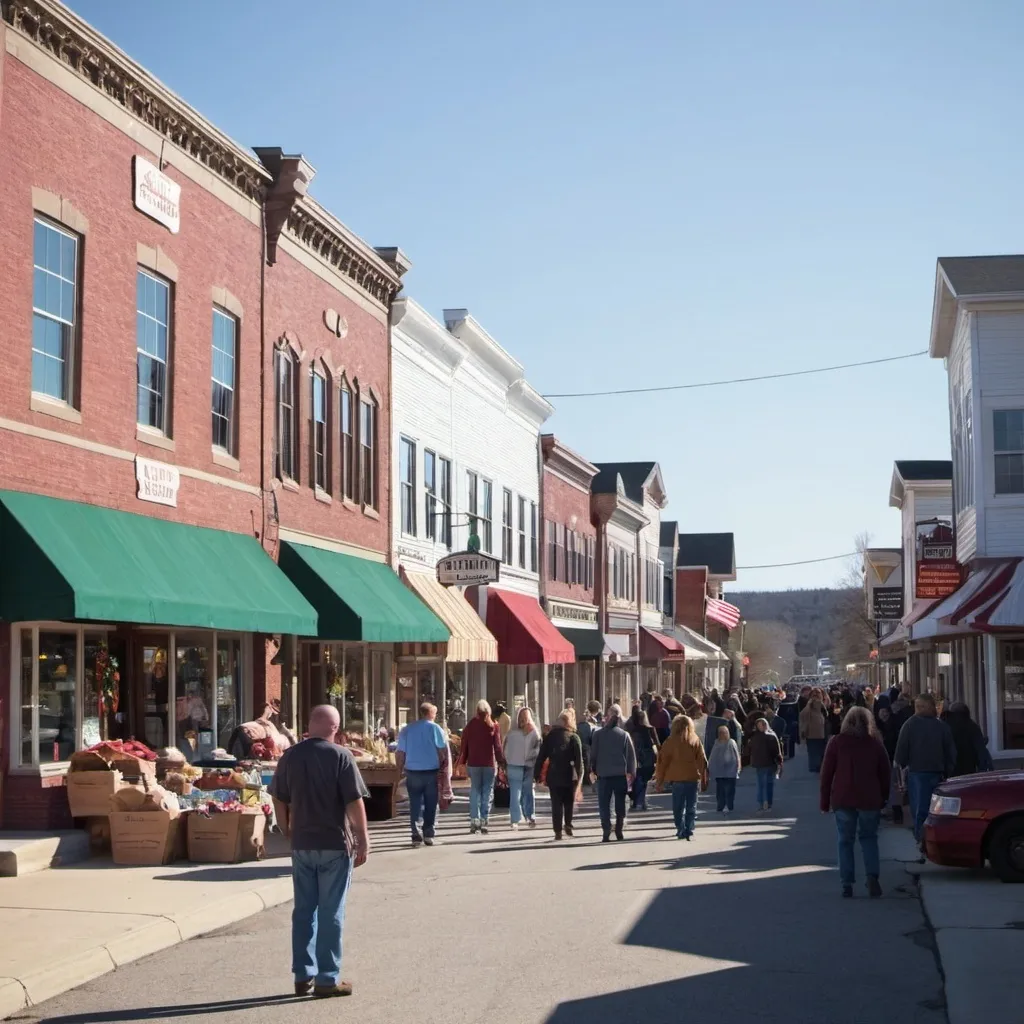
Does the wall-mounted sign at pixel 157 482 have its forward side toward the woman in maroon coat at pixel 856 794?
yes

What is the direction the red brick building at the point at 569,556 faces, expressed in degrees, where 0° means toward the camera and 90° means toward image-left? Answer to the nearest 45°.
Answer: approximately 315°

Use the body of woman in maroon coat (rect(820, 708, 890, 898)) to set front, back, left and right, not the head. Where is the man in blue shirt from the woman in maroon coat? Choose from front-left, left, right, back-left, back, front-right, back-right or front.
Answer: front-left

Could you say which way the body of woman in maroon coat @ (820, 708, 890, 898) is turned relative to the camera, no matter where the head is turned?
away from the camera

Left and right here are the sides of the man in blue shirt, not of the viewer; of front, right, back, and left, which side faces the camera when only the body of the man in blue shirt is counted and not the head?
back

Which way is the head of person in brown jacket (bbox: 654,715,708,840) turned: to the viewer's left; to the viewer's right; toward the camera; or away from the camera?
away from the camera

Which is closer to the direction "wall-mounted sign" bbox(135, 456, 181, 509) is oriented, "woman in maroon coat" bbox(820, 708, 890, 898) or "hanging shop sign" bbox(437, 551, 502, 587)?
the woman in maroon coat
